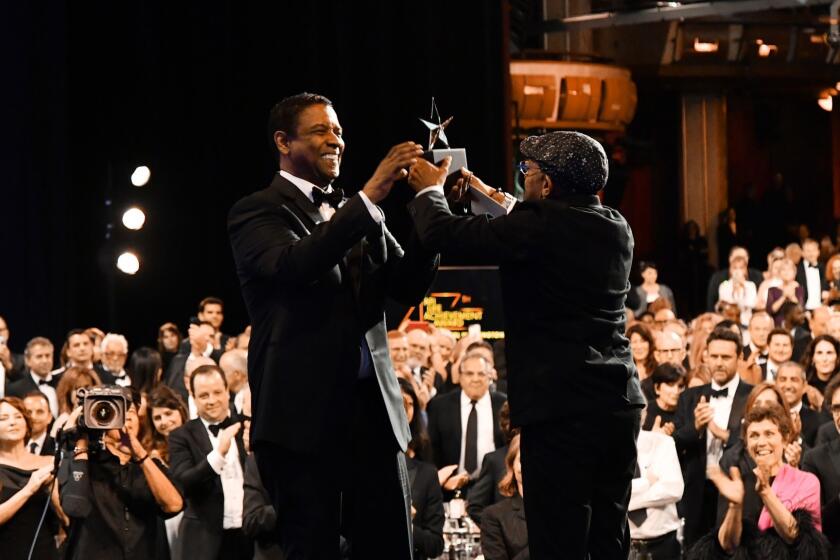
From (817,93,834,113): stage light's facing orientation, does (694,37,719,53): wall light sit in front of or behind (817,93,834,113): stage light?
in front

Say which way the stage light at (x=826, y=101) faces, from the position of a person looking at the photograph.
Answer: facing the viewer and to the left of the viewer

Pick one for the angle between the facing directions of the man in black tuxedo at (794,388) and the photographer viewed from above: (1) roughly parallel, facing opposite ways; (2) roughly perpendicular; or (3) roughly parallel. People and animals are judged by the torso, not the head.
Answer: roughly parallel

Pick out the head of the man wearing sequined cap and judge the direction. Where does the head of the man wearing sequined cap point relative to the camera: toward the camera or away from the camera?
away from the camera

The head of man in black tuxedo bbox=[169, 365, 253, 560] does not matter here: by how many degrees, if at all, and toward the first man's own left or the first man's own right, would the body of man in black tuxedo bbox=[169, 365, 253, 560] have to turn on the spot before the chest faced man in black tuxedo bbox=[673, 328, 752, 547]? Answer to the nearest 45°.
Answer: approximately 45° to the first man's own left

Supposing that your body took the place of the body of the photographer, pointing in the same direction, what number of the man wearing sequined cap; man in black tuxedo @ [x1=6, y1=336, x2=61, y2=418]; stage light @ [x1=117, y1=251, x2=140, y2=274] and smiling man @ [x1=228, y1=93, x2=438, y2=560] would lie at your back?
2

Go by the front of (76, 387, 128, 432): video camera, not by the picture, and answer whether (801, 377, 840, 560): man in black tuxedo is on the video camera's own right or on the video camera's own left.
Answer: on the video camera's own left

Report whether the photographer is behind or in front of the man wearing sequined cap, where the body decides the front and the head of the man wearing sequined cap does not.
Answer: in front

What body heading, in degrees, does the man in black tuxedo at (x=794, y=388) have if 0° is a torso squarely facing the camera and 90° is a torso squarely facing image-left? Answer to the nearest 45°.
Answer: approximately 45°

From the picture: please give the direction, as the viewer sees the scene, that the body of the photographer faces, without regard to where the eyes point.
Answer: toward the camera

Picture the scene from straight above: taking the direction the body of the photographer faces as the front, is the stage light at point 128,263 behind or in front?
behind

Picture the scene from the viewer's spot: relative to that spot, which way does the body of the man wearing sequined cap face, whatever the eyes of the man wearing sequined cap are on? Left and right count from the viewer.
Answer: facing away from the viewer and to the left of the viewer

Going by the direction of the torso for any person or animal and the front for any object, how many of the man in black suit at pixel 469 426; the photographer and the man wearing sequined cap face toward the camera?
2

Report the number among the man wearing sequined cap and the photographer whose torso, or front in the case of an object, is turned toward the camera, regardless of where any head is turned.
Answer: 1
